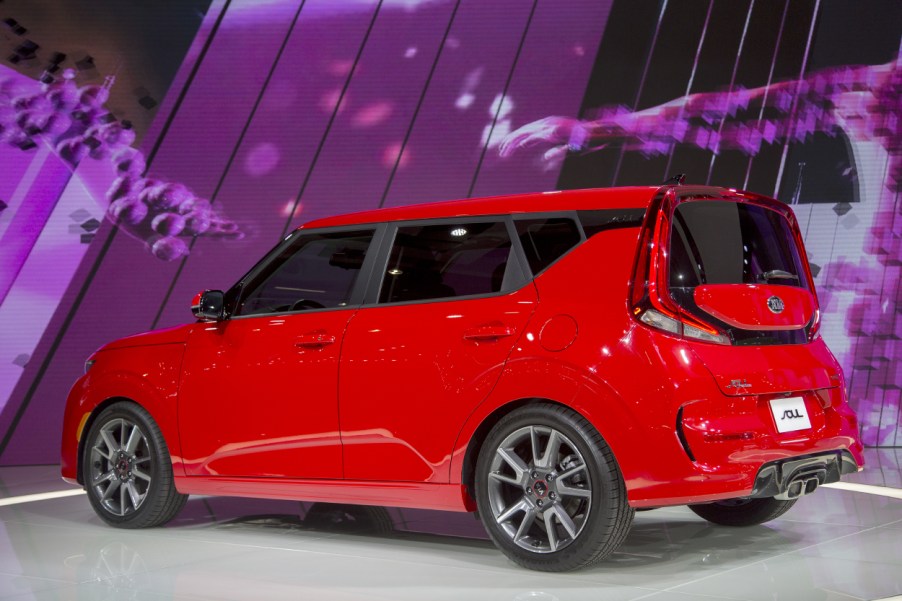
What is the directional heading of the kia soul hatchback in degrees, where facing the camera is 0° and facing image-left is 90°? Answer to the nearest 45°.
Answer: approximately 135°
